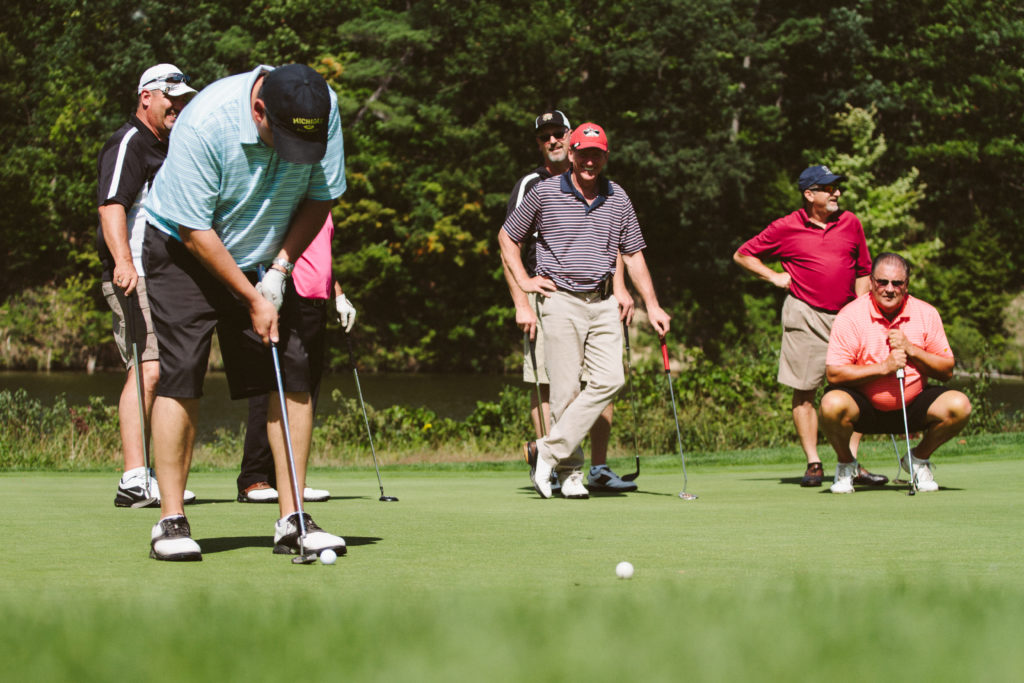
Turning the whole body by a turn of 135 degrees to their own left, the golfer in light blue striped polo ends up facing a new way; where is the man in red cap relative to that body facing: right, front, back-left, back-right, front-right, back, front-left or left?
front-right

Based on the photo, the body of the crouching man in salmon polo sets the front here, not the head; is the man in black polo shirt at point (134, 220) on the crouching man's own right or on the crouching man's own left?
on the crouching man's own right

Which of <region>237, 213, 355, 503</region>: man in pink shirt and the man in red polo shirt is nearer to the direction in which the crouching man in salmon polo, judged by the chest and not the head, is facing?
the man in pink shirt

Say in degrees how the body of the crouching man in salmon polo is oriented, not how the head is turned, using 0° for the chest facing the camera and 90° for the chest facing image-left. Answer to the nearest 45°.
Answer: approximately 0°

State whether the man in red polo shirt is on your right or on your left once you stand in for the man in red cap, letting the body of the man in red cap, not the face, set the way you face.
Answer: on your left

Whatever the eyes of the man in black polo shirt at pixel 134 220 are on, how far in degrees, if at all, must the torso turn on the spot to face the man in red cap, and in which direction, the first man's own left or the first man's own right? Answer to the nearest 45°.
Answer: approximately 45° to the first man's own left

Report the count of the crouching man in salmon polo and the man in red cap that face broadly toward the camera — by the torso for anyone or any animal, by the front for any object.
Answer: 2
